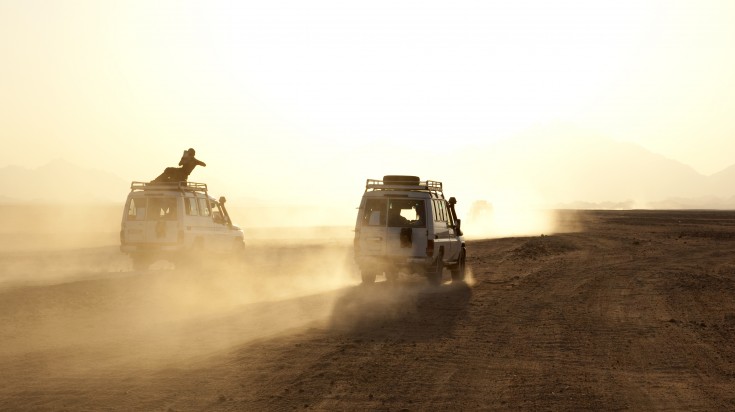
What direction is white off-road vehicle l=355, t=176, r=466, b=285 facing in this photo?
away from the camera

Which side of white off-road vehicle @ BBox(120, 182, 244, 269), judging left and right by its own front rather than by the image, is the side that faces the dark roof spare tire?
right

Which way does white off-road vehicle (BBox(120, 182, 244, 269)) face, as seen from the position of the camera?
facing away from the viewer and to the right of the viewer
